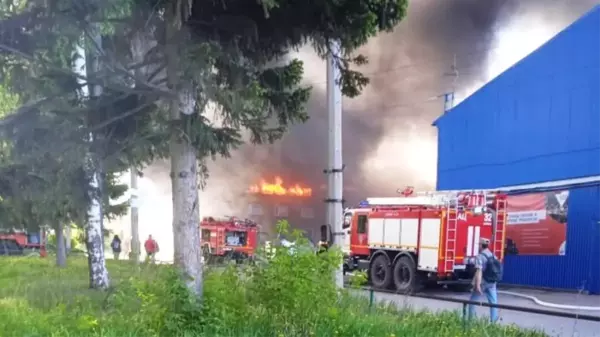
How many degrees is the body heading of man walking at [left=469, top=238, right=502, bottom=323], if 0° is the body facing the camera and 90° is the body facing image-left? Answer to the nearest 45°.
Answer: approximately 135°

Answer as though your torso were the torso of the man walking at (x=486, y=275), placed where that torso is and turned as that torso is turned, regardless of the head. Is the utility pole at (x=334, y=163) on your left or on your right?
on your left

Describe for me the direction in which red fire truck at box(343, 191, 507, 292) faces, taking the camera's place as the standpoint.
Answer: facing away from the viewer and to the left of the viewer
